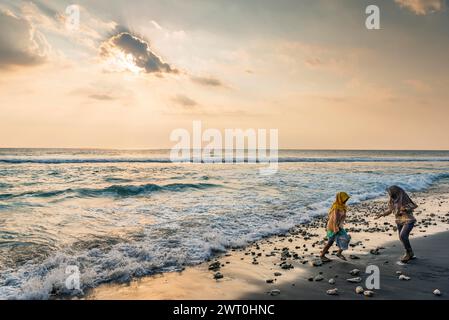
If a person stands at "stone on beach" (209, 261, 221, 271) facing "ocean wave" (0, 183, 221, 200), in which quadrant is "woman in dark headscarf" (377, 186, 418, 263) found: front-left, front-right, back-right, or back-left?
back-right

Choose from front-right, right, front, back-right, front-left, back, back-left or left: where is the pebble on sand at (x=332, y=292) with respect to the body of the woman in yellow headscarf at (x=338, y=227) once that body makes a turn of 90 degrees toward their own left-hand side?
back

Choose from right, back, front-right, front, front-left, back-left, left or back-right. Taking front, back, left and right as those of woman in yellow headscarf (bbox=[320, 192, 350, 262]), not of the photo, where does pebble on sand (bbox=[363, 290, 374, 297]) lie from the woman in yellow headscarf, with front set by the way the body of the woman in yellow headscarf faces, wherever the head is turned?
right

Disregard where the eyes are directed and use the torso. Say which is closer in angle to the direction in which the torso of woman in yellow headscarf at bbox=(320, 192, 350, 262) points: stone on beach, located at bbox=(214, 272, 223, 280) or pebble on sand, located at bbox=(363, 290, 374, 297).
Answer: the pebble on sand

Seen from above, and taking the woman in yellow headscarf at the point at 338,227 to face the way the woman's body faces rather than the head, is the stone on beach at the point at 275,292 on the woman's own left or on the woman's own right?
on the woman's own right

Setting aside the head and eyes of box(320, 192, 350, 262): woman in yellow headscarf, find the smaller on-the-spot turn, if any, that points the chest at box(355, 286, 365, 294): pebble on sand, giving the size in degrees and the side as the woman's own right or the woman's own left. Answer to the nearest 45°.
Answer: approximately 90° to the woman's own right

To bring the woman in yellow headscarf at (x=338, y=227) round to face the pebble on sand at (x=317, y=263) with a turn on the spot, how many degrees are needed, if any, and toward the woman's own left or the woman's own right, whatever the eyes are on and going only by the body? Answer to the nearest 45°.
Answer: approximately 135° to the woman's own right

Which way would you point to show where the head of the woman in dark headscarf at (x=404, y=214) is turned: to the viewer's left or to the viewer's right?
to the viewer's left
